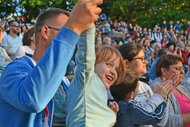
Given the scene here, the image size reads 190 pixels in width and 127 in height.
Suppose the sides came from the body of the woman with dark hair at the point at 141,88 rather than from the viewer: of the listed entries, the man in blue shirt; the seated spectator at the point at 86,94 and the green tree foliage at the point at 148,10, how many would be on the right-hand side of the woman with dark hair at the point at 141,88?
2

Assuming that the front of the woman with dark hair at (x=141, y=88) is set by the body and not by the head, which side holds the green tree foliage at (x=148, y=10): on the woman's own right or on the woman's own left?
on the woman's own left

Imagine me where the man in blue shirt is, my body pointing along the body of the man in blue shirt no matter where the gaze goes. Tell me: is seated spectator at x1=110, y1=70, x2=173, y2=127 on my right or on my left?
on my left

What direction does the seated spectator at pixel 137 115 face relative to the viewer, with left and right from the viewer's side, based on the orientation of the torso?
facing away from the viewer and to the right of the viewer

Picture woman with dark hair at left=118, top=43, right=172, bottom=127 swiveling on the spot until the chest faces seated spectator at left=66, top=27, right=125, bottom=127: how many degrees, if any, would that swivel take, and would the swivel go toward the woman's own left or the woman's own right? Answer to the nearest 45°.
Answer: approximately 90° to the woman's own right

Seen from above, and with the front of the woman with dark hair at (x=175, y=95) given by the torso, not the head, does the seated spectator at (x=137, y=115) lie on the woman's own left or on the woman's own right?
on the woman's own right

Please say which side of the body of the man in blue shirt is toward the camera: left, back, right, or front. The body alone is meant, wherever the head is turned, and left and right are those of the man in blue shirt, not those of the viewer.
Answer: right

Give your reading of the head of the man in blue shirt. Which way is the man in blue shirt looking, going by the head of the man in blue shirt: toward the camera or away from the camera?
away from the camera

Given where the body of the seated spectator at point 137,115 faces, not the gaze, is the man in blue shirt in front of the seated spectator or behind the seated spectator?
behind

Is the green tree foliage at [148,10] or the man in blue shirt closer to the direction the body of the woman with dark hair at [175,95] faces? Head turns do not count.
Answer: the man in blue shirt

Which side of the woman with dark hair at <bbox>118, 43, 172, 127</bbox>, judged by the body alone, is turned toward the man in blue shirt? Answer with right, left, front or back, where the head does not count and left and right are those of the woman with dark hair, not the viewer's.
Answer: right
